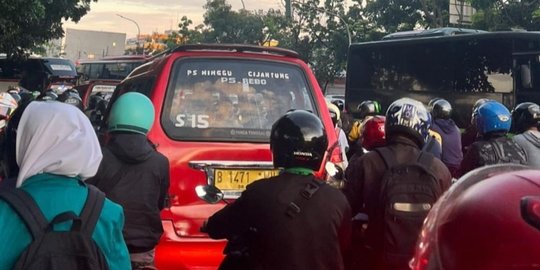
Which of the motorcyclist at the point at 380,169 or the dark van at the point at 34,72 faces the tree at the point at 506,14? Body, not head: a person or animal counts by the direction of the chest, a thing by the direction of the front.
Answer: the motorcyclist

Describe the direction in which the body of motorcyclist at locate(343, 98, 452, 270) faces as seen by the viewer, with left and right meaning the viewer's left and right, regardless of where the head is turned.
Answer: facing away from the viewer

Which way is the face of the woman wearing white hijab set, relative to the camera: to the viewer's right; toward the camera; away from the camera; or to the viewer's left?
away from the camera

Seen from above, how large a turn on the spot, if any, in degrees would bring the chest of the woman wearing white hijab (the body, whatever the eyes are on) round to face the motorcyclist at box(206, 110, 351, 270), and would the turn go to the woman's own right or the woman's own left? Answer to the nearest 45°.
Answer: approximately 90° to the woman's own right

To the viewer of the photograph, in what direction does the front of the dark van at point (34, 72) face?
facing away from the viewer and to the left of the viewer

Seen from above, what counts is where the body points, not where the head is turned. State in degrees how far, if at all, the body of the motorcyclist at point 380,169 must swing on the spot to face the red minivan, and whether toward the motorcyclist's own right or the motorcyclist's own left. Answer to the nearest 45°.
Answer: approximately 45° to the motorcyclist's own left

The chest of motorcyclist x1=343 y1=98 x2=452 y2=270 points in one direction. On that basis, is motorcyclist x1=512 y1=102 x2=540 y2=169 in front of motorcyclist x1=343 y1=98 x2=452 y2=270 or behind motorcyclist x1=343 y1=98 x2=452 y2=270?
in front

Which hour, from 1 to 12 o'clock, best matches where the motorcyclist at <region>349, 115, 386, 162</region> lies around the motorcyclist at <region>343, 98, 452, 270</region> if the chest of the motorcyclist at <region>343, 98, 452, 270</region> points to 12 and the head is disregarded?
the motorcyclist at <region>349, 115, 386, 162</region> is roughly at 12 o'clock from the motorcyclist at <region>343, 98, 452, 270</region>.

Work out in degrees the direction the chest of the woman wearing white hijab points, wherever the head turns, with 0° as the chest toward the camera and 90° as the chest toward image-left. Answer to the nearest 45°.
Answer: approximately 180°

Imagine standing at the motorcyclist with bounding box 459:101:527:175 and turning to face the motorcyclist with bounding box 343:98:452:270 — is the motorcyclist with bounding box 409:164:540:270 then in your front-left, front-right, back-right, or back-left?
front-left

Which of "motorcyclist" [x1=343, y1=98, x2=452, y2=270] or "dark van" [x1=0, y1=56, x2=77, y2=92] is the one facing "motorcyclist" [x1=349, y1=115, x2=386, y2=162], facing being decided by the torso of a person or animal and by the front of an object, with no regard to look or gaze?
"motorcyclist" [x1=343, y1=98, x2=452, y2=270]

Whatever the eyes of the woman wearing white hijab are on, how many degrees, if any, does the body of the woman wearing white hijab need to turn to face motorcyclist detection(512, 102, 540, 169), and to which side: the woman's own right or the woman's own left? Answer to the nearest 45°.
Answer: approximately 45° to the woman's own right

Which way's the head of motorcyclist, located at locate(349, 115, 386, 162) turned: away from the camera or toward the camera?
away from the camera

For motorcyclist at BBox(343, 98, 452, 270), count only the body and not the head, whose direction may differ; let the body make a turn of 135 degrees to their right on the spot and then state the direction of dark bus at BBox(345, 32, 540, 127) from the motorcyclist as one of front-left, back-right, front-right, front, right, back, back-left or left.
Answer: back-left

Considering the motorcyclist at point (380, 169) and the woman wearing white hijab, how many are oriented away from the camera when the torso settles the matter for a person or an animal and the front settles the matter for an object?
2
